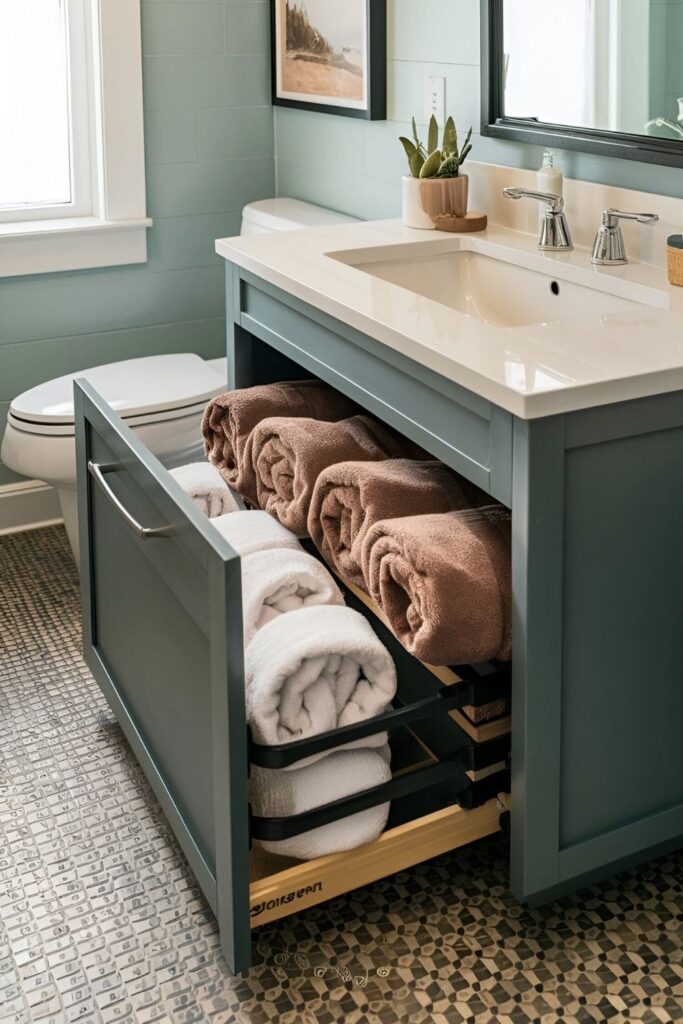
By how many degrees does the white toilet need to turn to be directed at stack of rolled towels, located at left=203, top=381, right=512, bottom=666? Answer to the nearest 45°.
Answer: approximately 45° to its left

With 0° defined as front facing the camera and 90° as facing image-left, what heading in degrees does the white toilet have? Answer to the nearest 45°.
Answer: approximately 45°

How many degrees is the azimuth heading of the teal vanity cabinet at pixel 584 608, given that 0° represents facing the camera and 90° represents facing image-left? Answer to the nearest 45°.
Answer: approximately 45°
